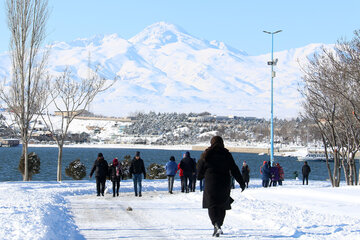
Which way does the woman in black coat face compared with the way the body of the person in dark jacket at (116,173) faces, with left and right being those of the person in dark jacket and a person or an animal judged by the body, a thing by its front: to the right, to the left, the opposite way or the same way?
the opposite way

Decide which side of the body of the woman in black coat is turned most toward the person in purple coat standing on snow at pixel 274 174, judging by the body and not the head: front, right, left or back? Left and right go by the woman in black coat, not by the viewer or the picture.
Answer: front

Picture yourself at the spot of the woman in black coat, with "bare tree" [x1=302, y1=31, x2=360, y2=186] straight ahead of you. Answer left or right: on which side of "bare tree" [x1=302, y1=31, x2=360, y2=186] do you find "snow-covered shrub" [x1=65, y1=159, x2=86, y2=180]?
left

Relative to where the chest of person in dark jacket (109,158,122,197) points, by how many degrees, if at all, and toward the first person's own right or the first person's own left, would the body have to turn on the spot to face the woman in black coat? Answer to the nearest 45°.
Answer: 0° — they already face them

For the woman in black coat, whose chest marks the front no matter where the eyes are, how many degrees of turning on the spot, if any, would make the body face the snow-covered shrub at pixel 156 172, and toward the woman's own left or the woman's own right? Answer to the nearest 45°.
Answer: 0° — they already face it

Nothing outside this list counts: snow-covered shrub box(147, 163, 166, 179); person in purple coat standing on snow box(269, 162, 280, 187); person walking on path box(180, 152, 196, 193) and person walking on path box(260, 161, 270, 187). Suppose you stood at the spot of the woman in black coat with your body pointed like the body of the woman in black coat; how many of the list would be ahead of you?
4

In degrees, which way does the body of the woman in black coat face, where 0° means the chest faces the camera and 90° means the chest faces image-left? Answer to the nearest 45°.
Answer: approximately 180°
